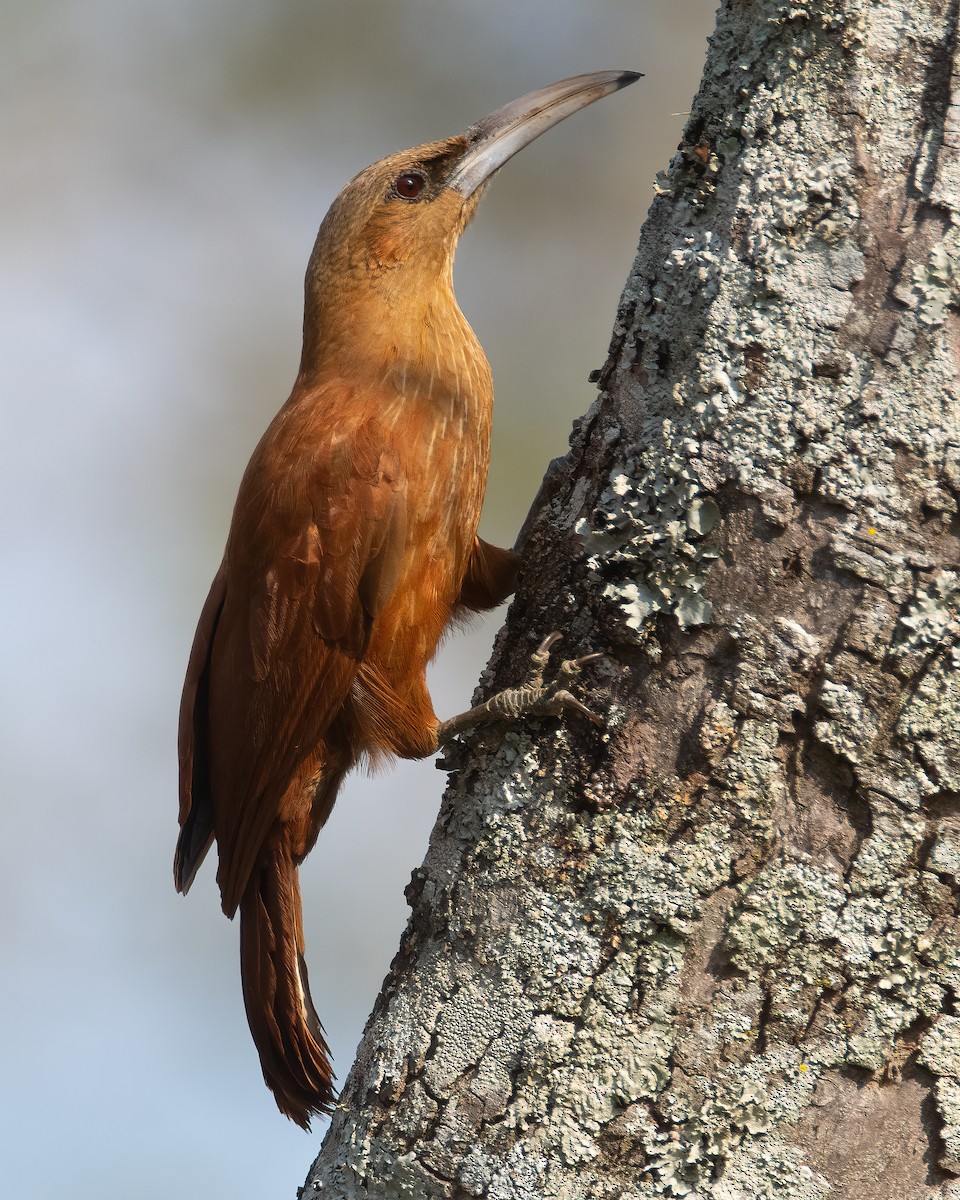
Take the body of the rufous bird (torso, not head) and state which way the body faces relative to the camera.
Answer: to the viewer's right
